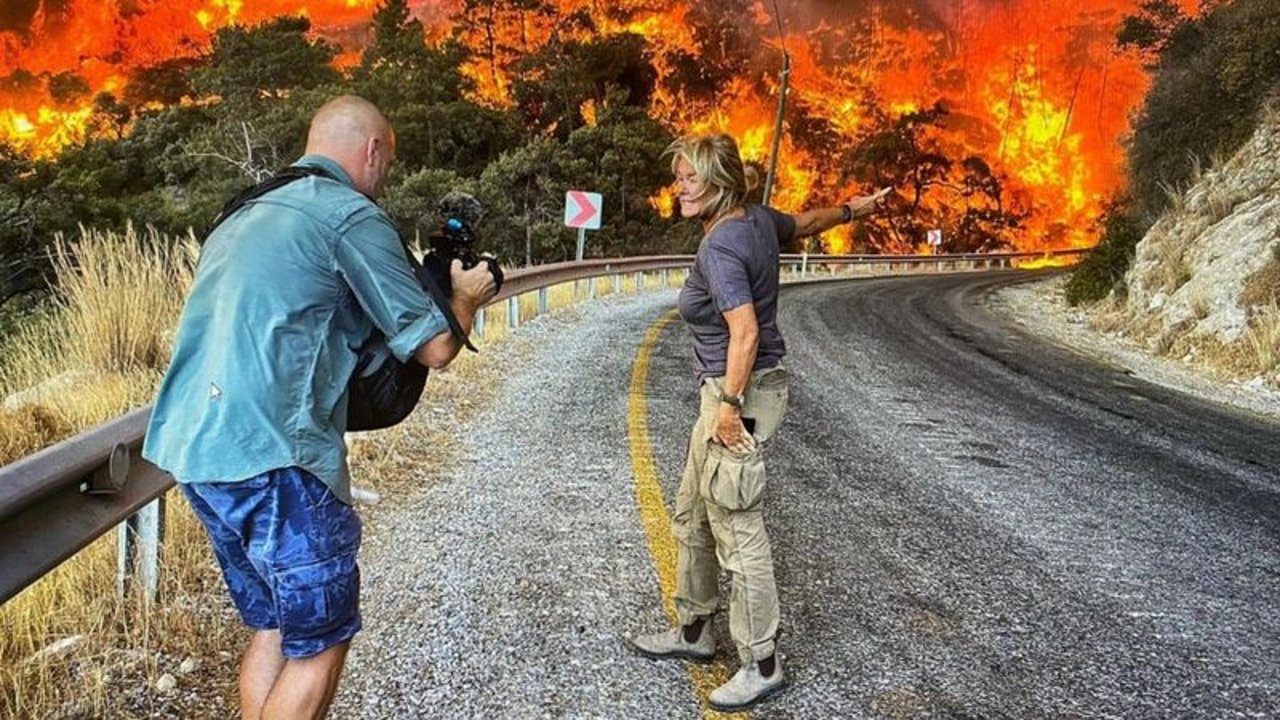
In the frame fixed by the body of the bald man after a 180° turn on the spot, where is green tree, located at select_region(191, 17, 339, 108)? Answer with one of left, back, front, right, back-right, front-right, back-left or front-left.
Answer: back-right

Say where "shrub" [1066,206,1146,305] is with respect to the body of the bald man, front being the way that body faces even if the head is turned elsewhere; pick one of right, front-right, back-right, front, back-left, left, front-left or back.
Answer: front

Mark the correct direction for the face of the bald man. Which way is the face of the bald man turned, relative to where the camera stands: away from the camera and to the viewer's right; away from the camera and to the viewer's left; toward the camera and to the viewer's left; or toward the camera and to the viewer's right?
away from the camera and to the viewer's right

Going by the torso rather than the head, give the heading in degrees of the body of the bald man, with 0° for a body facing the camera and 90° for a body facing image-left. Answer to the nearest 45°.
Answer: approximately 225°

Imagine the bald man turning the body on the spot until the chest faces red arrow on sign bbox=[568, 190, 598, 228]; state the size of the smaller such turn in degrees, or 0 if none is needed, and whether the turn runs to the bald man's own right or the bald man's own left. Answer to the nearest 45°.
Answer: approximately 45° to the bald man's own left

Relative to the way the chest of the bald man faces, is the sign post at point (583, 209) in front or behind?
in front
